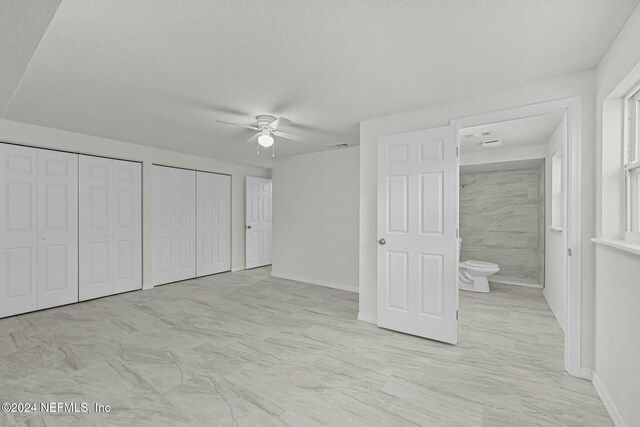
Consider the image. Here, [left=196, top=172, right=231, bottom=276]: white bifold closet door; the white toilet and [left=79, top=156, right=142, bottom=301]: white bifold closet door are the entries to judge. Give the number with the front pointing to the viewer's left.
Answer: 0

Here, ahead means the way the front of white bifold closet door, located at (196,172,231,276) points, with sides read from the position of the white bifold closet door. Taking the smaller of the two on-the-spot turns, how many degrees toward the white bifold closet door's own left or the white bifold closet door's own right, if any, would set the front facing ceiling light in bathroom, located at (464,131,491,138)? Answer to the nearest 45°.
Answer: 0° — it already faces it

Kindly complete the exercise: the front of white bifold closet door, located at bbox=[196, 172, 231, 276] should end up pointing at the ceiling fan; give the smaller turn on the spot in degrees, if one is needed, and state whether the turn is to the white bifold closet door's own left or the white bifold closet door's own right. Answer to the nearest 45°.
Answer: approximately 45° to the white bifold closet door's own right

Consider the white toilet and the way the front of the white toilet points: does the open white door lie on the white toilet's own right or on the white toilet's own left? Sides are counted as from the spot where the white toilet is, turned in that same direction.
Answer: on the white toilet's own right

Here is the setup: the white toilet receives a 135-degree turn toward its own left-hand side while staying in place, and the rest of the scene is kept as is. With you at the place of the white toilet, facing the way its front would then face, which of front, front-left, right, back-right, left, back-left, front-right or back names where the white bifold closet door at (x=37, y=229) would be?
left

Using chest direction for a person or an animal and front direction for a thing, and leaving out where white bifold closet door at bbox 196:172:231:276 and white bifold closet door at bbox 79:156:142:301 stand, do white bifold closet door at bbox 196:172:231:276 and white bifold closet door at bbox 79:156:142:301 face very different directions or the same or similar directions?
same or similar directions

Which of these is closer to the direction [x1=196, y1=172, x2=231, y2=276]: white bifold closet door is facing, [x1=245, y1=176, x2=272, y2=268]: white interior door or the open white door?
the open white door

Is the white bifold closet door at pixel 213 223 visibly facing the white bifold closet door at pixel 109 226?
no

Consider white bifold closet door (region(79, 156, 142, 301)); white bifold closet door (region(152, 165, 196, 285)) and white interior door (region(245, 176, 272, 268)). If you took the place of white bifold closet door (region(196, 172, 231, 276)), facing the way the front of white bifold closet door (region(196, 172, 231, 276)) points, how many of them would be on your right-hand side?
2

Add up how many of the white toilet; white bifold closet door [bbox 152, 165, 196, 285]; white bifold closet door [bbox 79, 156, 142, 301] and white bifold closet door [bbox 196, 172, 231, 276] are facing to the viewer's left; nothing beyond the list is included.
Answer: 0

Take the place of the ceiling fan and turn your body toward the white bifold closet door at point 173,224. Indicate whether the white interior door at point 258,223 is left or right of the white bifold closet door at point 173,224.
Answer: right

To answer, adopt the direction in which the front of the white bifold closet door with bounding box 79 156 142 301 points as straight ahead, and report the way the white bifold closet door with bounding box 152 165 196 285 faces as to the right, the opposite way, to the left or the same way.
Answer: the same way

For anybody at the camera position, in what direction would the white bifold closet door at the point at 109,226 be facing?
facing the viewer and to the right of the viewer

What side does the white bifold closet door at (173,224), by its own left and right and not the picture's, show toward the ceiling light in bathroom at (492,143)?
front
